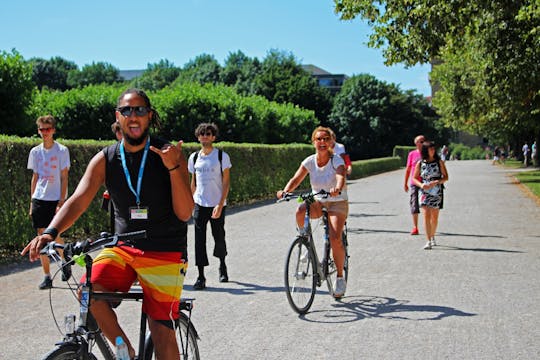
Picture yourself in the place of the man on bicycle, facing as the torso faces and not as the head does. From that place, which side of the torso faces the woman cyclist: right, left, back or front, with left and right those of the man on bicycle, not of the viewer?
back

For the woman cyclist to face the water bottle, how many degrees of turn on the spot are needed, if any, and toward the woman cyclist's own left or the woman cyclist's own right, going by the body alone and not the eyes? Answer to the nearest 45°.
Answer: approximately 45° to the woman cyclist's own left

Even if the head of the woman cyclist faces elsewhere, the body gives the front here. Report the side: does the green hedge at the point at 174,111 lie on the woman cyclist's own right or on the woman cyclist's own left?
on the woman cyclist's own right

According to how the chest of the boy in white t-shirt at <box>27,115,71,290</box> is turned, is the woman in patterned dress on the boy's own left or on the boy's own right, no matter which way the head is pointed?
on the boy's own left

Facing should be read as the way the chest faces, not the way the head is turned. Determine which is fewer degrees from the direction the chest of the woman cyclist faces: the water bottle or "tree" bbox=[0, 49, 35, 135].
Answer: the water bottle

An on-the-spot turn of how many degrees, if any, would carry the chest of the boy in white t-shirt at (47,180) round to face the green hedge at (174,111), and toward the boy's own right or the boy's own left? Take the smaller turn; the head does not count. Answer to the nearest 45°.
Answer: approximately 180°

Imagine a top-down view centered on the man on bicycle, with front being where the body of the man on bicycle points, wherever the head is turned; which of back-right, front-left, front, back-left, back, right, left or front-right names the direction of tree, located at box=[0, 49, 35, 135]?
back-right

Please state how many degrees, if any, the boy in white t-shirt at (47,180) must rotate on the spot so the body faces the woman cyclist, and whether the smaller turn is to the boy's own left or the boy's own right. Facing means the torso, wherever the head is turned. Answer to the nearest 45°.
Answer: approximately 45° to the boy's own left

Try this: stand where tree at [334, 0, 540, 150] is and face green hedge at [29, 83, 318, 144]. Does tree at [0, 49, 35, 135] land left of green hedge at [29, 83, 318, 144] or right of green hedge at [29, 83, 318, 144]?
left

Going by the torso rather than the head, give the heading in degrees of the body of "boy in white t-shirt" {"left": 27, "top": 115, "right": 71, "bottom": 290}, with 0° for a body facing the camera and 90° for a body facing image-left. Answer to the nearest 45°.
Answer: approximately 0°

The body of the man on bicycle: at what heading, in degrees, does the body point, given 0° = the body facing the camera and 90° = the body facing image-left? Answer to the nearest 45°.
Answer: approximately 45°
